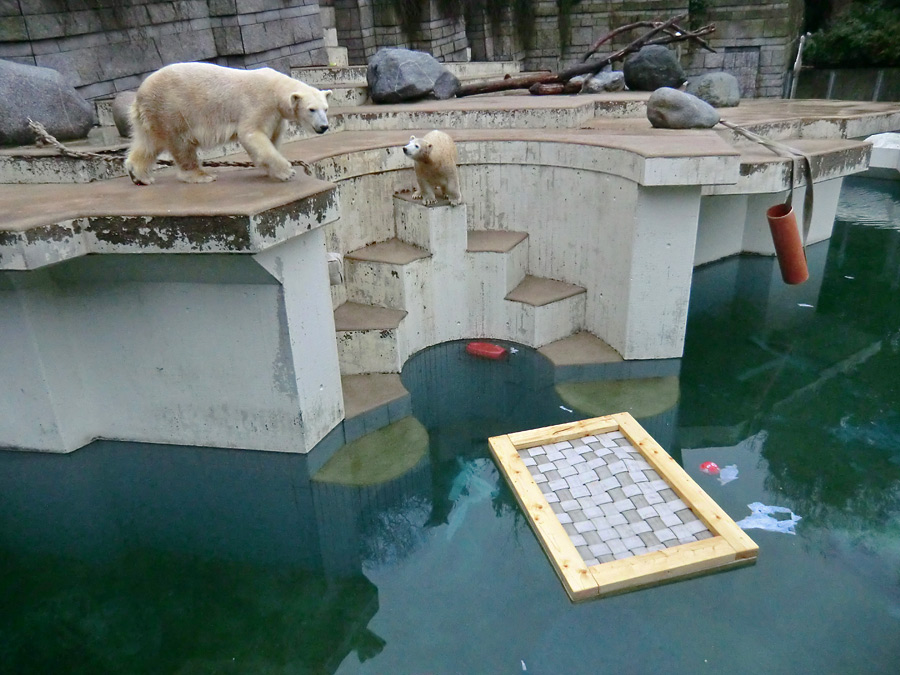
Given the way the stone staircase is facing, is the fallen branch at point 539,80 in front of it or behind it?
behind

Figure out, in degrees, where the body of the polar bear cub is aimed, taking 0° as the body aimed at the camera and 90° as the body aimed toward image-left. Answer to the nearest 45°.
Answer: approximately 45°

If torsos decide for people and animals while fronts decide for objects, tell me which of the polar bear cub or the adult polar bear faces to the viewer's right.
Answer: the adult polar bear

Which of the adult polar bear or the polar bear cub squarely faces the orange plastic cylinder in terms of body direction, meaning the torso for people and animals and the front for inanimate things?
the adult polar bear

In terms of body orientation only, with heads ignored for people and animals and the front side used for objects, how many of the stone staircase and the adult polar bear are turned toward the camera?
1

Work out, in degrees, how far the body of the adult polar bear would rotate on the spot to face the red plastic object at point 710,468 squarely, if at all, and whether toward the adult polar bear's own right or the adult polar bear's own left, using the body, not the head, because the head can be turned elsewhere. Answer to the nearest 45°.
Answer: approximately 45° to the adult polar bear's own right

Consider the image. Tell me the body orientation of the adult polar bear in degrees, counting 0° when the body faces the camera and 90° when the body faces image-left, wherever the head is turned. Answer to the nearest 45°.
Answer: approximately 270°

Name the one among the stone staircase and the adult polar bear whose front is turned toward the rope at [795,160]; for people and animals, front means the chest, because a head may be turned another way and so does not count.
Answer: the adult polar bear

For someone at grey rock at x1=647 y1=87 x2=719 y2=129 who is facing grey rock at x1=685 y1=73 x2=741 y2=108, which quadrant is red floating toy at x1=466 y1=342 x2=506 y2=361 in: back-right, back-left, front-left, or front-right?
back-left

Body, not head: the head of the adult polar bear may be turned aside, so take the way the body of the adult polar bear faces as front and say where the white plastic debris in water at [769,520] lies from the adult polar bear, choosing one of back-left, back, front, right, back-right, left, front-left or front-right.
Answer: front-right

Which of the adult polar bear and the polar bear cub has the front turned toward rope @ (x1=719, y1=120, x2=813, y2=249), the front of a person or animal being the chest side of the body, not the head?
the adult polar bear

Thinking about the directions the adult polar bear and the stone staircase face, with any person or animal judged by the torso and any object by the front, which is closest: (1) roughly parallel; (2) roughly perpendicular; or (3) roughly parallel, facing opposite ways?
roughly perpendicular
